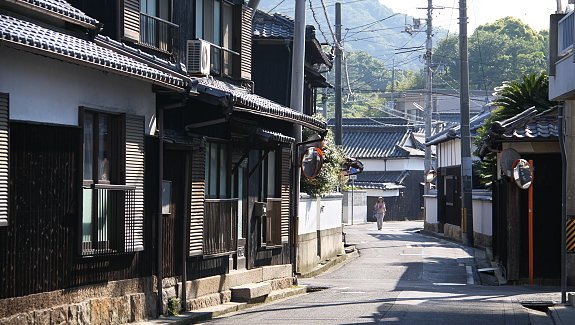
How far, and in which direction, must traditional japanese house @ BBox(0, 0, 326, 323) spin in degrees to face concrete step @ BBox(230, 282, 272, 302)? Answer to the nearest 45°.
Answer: approximately 90° to its left

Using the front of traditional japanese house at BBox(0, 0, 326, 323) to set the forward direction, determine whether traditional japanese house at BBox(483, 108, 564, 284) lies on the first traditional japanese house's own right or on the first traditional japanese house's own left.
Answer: on the first traditional japanese house's own left

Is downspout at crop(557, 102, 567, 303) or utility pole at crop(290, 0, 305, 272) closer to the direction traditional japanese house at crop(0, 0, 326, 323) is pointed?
the downspout

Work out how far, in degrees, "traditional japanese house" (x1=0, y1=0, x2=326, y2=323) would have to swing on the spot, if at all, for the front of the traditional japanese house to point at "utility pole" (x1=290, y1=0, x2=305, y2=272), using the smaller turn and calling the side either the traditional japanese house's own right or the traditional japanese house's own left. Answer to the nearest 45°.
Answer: approximately 90° to the traditional japanese house's own left

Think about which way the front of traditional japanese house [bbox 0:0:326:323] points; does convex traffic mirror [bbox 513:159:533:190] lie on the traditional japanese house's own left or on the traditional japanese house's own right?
on the traditional japanese house's own left

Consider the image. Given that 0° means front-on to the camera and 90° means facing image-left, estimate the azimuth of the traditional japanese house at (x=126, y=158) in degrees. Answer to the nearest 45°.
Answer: approximately 315°

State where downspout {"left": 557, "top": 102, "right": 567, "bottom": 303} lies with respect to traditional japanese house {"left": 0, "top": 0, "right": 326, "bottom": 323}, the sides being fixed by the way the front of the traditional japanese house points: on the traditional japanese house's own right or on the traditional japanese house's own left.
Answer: on the traditional japanese house's own left

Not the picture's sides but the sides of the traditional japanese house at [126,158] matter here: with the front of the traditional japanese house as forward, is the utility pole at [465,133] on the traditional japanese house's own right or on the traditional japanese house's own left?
on the traditional japanese house's own left

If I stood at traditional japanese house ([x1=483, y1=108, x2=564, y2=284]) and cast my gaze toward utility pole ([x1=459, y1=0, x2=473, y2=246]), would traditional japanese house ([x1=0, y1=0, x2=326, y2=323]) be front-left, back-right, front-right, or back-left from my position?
back-left

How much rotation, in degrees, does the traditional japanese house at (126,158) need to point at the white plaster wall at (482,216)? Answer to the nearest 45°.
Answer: approximately 90° to its left
